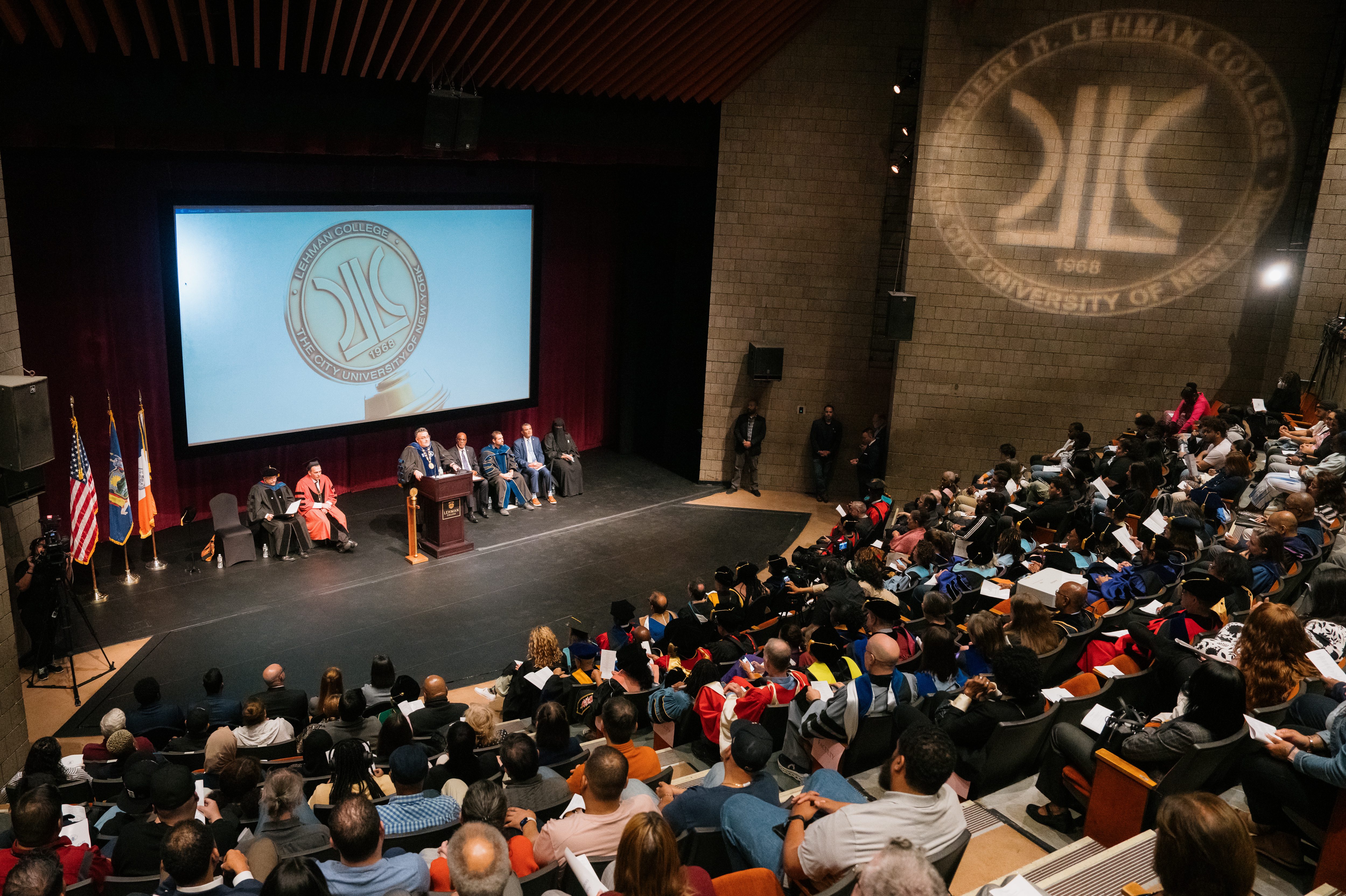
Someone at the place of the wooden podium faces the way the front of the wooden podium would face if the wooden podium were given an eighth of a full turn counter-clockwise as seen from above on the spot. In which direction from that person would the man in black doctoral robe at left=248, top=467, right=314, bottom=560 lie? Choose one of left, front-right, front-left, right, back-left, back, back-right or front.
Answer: back

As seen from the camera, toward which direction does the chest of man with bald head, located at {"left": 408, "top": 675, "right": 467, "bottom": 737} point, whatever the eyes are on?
away from the camera

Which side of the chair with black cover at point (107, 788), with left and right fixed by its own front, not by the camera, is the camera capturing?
back

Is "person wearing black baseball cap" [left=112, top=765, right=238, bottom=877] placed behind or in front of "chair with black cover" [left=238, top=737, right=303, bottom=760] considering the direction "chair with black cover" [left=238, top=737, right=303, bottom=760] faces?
behind

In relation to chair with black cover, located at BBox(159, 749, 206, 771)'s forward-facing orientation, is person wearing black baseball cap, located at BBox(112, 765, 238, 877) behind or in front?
behind

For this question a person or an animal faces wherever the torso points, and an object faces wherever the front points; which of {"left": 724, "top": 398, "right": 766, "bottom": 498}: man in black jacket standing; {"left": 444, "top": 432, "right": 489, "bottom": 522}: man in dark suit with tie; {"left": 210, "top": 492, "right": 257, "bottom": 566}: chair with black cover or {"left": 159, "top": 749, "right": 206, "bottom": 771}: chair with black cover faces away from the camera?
{"left": 159, "top": 749, "right": 206, "bottom": 771}: chair with black cover

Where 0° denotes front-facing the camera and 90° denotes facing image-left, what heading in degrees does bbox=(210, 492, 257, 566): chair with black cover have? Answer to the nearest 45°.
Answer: approximately 315°

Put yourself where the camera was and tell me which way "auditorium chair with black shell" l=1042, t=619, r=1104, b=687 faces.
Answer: facing away from the viewer and to the left of the viewer

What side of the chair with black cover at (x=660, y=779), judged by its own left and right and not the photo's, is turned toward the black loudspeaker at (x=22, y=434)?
front

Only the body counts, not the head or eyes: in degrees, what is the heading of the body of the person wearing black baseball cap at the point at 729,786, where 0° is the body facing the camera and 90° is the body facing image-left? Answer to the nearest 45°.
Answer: approximately 135°

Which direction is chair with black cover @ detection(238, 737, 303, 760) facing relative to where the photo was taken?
away from the camera

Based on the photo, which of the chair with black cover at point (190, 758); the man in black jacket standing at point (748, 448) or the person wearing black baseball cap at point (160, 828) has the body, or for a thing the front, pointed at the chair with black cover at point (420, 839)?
the man in black jacket standing

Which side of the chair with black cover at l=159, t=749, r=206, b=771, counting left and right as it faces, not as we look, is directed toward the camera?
back

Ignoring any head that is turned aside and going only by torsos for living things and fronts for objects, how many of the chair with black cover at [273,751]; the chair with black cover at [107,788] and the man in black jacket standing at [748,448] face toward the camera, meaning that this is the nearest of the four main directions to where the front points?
1

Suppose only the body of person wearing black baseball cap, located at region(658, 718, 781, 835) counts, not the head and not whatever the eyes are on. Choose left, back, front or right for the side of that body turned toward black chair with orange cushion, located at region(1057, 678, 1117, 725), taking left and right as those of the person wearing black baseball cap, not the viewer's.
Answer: right

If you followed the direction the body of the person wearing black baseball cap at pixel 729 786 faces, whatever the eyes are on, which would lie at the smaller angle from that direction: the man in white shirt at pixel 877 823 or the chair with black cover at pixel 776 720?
the chair with black cover

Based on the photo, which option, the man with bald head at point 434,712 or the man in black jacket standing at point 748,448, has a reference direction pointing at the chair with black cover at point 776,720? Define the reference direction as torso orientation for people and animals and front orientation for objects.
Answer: the man in black jacket standing
